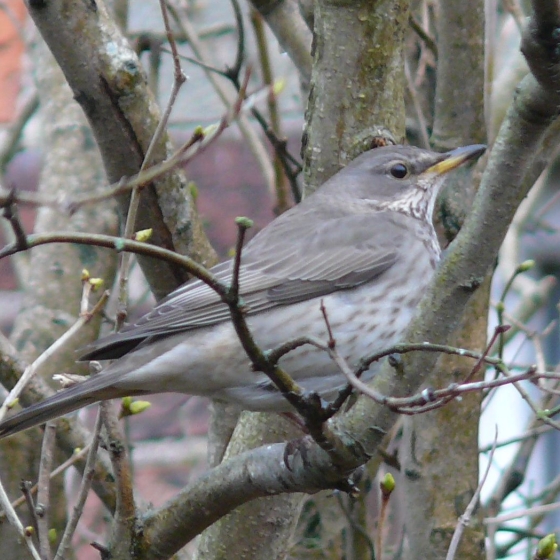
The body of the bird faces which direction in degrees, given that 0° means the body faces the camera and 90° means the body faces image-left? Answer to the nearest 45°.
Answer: approximately 270°
